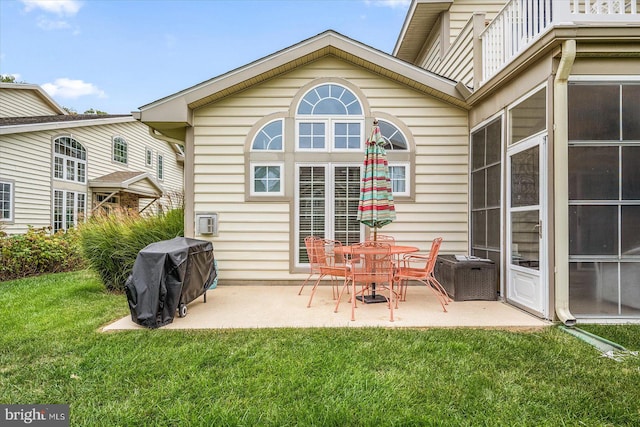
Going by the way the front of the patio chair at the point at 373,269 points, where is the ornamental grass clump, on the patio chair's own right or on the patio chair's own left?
on the patio chair's own left

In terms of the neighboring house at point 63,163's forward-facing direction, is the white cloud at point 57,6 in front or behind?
behind

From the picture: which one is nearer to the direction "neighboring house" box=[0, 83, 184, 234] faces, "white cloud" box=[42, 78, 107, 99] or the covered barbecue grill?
the covered barbecue grill

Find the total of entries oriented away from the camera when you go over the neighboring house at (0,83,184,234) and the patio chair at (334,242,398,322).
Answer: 1

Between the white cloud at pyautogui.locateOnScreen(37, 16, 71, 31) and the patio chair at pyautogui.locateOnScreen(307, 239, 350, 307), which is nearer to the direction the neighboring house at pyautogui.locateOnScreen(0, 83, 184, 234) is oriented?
the patio chair

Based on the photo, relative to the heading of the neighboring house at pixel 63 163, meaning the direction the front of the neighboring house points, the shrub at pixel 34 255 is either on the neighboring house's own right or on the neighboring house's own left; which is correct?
on the neighboring house's own right

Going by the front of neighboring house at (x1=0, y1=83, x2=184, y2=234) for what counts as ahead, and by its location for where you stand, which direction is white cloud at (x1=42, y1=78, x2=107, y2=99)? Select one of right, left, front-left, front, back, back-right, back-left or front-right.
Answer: back-left

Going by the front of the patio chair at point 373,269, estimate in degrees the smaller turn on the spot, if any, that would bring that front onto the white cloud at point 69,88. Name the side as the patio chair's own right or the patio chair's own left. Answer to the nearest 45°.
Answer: approximately 45° to the patio chair's own left

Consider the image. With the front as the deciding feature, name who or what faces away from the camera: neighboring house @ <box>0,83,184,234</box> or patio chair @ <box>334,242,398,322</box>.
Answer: the patio chair

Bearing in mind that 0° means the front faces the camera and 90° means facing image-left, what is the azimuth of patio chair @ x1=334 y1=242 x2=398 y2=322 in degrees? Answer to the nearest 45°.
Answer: approximately 180°
